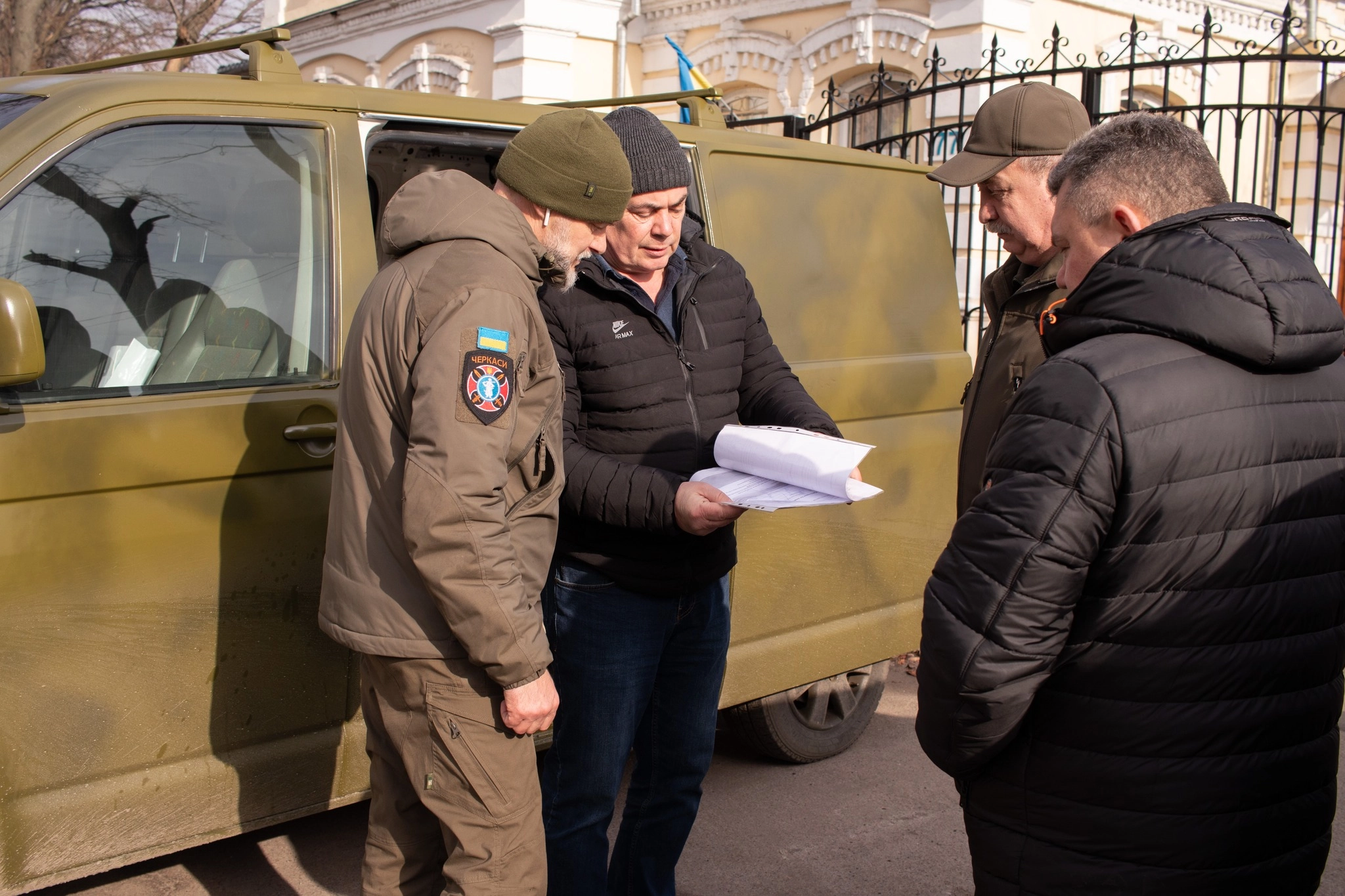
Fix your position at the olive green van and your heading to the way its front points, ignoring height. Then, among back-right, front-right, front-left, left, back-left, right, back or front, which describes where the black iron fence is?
back

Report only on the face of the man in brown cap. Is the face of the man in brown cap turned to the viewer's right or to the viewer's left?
to the viewer's left

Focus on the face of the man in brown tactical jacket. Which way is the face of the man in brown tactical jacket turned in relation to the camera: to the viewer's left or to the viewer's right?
to the viewer's right

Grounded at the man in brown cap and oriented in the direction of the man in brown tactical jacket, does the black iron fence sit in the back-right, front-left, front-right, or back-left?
back-right

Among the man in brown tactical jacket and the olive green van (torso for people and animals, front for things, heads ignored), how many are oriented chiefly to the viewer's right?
1

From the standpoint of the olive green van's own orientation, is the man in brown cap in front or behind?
behind

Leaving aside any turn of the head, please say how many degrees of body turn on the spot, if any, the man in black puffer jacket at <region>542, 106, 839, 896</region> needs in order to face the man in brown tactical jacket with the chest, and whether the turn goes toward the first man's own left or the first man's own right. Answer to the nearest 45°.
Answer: approximately 90° to the first man's own right

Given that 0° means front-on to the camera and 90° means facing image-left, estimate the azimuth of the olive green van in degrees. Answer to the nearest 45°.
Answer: approximately 45°

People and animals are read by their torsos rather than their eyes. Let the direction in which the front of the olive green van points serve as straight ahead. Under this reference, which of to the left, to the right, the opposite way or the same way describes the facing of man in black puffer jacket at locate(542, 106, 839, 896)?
to the left

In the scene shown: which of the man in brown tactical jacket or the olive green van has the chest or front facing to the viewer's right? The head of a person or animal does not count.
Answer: the man in brown tactical jacket

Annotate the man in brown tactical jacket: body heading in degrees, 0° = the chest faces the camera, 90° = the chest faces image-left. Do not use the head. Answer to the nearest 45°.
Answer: approximately 270°
